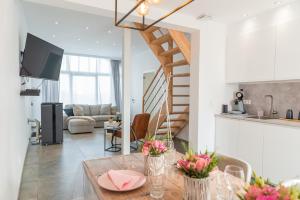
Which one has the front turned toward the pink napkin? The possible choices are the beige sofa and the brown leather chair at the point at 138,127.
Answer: the beige sofa

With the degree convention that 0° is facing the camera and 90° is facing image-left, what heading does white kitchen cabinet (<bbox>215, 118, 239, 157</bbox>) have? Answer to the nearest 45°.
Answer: approximately 45°

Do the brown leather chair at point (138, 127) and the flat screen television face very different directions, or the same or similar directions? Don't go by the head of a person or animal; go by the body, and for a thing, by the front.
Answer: very different directions

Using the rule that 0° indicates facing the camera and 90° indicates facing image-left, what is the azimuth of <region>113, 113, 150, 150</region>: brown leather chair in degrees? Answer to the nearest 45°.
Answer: approximately 135°

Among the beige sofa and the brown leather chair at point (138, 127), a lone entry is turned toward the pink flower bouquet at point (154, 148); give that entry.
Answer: the beige sofa

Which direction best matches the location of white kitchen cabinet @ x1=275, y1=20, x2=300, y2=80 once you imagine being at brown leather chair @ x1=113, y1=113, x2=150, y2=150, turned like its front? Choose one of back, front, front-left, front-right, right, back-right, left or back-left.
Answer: back

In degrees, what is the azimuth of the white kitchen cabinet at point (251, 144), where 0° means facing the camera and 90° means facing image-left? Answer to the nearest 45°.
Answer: approximately 45°

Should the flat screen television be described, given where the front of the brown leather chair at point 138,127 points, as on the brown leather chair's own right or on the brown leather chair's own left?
on the brown leather chair's own left

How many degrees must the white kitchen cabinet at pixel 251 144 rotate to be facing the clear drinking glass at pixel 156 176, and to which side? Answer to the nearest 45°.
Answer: approximately 45° to its left

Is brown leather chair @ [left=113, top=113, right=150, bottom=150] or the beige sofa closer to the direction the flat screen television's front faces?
the brown leather chair

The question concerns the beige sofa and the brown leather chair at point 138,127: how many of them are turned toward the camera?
1
